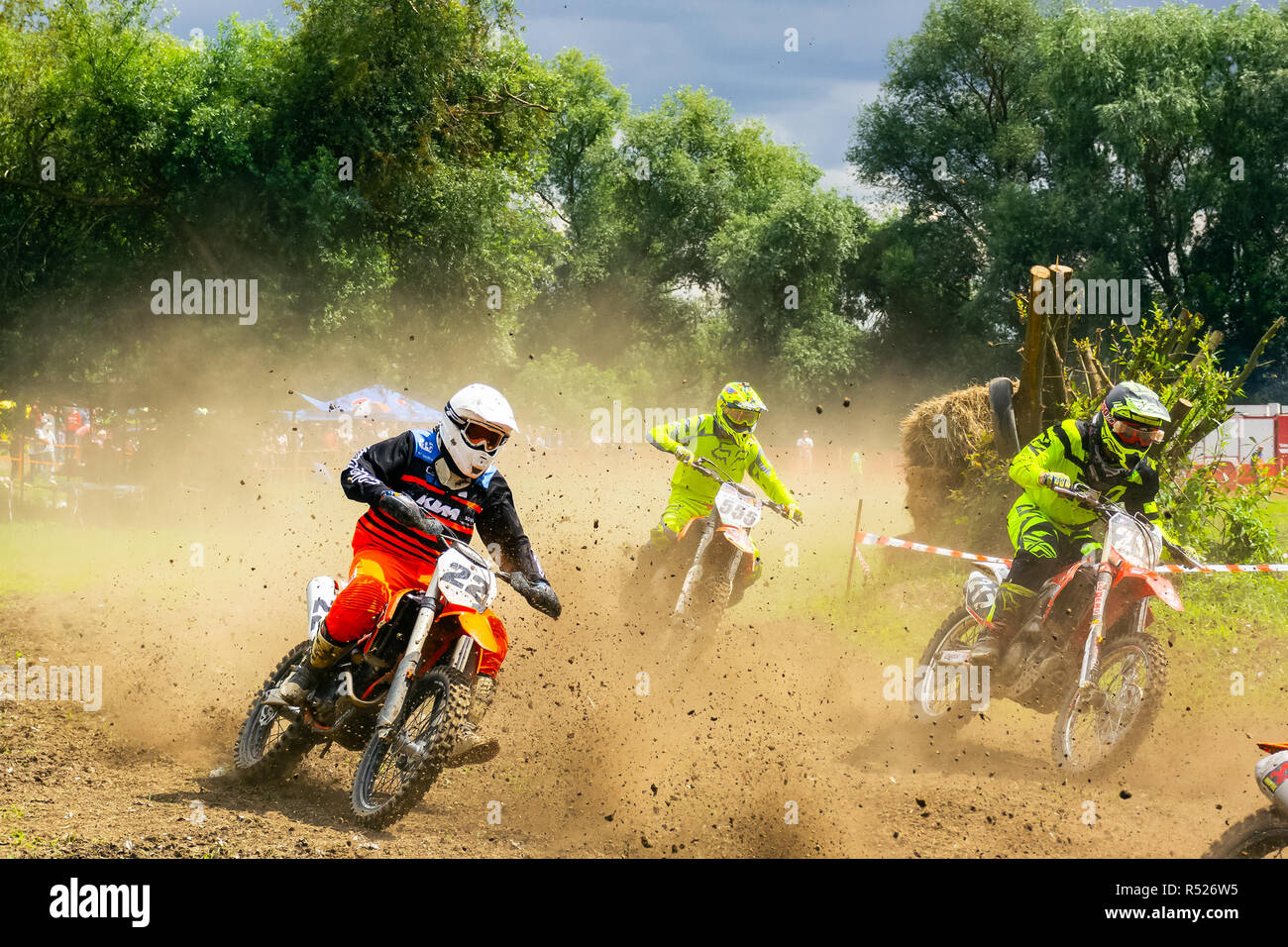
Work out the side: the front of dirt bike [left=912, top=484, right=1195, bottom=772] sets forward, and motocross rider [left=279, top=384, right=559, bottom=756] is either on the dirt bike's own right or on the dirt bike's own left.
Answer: on the dirt bike's own right

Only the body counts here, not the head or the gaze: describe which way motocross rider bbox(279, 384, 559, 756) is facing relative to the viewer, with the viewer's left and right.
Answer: facing the viewer and to the right of the viewer

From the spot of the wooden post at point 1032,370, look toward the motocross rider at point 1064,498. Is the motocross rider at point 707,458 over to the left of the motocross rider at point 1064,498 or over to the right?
right

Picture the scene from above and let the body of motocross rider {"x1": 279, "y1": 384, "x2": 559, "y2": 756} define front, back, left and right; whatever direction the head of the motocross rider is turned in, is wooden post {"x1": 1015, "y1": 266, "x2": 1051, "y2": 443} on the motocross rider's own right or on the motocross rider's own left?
on the motocross rider's own left

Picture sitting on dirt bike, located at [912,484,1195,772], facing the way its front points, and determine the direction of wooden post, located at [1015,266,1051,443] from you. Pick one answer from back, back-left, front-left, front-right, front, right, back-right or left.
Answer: back-left

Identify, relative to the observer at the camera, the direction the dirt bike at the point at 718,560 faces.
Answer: facing the viewer

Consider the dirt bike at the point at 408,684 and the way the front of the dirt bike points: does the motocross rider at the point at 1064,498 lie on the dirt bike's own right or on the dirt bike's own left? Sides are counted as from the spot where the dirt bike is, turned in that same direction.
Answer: on the dirt bike's own left

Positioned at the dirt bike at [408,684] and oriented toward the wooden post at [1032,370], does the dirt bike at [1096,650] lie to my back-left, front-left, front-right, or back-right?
front-right
